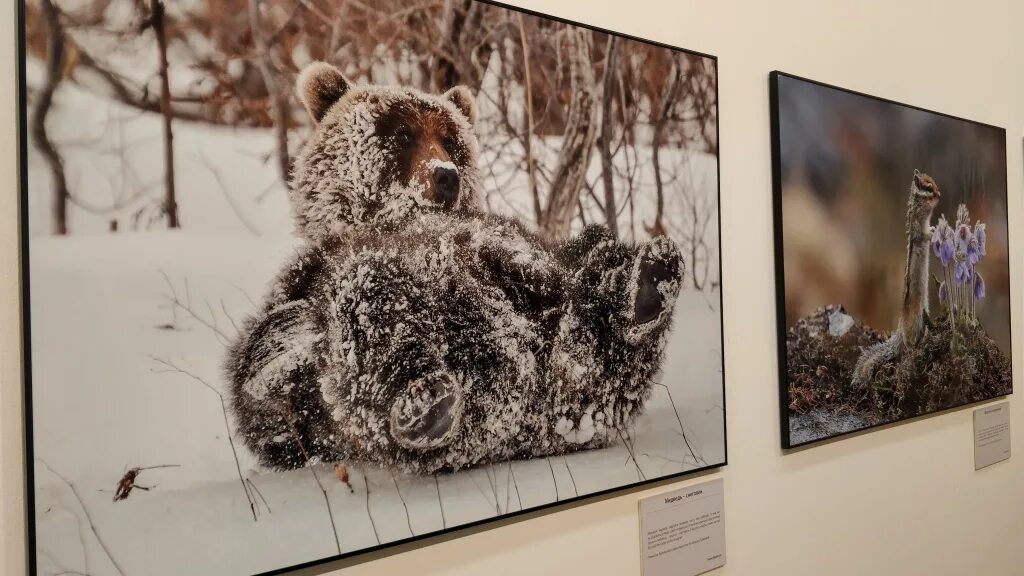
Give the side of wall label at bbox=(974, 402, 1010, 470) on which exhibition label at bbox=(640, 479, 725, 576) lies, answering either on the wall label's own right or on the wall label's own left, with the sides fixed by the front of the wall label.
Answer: on the wall label's own right

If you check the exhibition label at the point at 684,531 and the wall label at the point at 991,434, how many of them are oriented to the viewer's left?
0

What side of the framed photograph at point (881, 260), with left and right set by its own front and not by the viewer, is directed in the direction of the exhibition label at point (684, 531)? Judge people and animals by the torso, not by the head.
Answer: right

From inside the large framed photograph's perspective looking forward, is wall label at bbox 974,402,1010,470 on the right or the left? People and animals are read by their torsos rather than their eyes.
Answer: on its left

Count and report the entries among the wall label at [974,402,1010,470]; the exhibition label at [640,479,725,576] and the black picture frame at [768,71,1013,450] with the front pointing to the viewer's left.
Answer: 0

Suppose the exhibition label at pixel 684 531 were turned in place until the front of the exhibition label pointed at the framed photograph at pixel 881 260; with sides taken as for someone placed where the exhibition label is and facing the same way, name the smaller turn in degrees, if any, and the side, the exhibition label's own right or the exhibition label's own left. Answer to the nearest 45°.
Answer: approximately 90° to the exhibition label's own left

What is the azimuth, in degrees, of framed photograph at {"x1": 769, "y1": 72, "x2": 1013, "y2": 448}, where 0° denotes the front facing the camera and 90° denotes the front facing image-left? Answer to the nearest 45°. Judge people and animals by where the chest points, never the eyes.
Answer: approximately 315°

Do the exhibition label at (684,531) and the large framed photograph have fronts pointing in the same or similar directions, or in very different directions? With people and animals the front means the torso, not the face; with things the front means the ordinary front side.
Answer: same or similar directions

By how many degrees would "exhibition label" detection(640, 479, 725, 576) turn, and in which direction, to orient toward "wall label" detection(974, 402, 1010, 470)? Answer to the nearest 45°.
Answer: approximately 90° to its left

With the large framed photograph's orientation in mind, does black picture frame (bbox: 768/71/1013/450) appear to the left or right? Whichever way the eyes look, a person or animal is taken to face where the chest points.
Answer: on its left

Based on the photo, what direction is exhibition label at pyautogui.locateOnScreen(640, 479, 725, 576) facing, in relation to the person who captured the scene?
facing the viewer and to the right of the viewer

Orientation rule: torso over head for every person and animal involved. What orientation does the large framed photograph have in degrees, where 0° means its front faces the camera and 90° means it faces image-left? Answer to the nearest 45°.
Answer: approximately 315°
